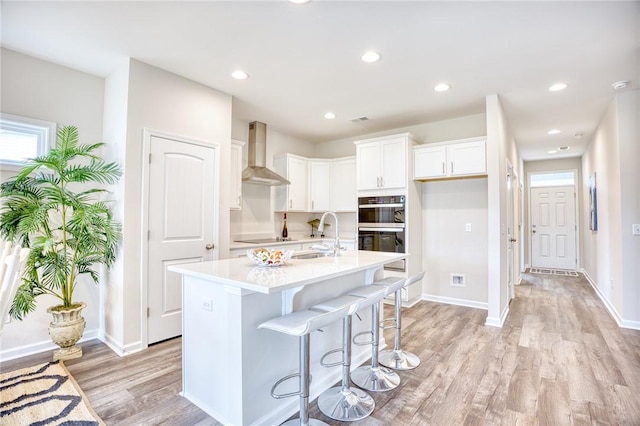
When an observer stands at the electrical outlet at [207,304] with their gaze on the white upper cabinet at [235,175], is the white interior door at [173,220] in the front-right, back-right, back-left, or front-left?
front-left

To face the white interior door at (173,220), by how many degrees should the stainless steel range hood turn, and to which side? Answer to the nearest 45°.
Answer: approximately 90° to its right

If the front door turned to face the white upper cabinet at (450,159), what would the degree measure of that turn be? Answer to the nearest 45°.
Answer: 0° — it already faces it

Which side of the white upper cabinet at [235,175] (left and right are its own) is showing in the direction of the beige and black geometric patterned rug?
right

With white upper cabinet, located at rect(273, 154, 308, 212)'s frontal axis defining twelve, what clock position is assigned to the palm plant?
The palm plant is roughly at 3 o'clock from the white upper cabinet.

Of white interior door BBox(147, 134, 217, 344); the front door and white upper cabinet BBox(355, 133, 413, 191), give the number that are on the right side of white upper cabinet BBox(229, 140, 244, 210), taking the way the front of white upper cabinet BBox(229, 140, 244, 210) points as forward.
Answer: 1

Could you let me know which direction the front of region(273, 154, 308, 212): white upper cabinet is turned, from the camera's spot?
facing the viewer and to the right of the viewer

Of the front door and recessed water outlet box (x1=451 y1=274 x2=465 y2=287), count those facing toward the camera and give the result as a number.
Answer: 2

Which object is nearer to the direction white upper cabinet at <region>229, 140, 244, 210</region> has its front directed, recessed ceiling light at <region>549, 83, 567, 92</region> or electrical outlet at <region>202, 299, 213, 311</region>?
the recessed ceiling light

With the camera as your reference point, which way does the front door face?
facing the viewer

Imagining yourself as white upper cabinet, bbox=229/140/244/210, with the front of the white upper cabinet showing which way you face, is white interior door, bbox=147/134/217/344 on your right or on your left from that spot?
on your right

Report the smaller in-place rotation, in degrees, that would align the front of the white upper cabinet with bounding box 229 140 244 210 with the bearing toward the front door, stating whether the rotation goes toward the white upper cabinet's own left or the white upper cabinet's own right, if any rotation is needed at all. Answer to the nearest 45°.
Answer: approximately 45° to the white upper cabinet's own left

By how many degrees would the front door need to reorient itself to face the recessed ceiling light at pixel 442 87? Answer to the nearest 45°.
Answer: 0° — it already faces it

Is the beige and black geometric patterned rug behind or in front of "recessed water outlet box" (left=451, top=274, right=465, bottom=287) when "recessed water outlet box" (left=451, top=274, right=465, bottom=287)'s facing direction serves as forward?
in front

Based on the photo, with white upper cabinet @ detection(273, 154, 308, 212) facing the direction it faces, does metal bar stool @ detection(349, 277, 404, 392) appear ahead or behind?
ahead

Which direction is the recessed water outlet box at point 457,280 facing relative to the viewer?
toward the camera
